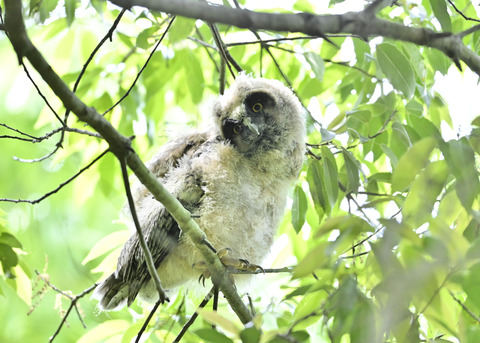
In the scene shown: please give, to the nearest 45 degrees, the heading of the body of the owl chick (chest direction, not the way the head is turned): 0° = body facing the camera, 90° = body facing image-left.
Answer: approximately 315°

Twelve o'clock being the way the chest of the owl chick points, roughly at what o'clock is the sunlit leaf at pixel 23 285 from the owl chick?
The sunlit leaf is roughly at 5 o'clock from the owl chick.
